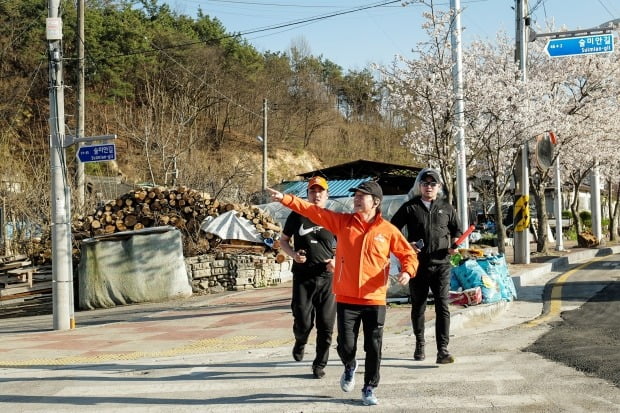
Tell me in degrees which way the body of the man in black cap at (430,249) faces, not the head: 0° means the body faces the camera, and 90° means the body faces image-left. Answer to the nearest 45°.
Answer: approximately 0°

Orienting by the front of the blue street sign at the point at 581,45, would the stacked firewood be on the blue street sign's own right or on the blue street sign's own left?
on the blue street sign's own right

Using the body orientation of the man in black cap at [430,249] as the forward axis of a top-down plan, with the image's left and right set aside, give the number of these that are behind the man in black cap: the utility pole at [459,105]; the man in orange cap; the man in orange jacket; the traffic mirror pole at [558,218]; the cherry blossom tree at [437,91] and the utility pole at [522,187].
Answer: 4

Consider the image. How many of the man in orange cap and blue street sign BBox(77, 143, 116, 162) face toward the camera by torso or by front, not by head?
2

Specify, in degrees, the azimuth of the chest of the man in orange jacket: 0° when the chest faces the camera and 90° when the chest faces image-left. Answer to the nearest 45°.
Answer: approximately 0°

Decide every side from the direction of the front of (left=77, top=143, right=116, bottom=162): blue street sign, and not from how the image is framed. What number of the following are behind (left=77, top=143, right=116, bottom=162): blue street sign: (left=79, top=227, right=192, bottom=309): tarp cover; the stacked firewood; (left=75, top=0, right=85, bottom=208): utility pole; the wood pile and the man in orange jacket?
4

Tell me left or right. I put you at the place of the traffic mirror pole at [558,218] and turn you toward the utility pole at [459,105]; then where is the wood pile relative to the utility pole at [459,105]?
right

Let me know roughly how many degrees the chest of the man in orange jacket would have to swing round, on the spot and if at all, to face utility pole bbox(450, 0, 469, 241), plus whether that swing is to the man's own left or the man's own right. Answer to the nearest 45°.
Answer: approximately 180°
